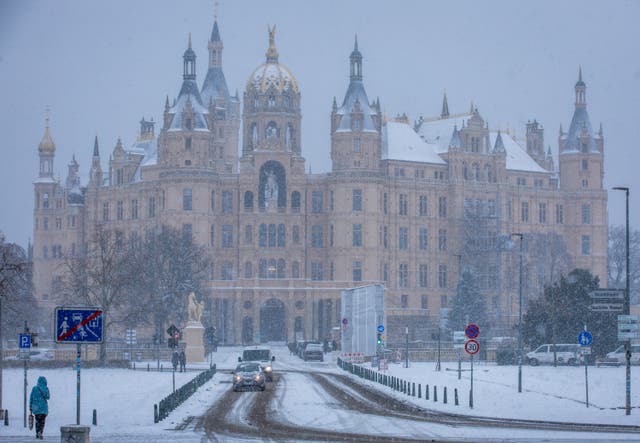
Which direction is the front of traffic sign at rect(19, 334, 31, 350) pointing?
toward the camera

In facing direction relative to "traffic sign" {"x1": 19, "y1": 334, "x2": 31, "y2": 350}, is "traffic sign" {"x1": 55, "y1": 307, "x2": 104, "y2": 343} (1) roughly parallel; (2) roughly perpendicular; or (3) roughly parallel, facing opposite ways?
roughly parallel

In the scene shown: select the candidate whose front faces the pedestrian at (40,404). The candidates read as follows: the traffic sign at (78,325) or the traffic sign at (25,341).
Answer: the traffic sign at (25,341)

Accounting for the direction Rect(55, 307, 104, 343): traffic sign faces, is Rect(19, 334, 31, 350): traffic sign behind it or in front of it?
behind

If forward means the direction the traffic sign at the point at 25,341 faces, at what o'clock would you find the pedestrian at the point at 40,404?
The pedestrian is roughly at 12 o'clock from the traffic sign.

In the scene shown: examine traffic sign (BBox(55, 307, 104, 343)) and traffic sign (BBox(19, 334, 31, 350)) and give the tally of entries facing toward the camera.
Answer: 2

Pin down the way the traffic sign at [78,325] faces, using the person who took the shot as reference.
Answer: facing the viewer
